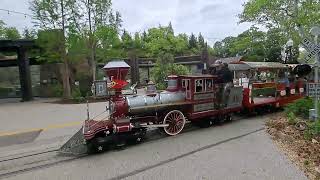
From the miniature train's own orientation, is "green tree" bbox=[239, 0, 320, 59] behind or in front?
behind

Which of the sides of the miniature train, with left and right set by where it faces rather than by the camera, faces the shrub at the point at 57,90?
right

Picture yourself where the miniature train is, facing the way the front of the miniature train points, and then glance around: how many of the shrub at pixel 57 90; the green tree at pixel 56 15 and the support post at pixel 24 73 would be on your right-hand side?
3

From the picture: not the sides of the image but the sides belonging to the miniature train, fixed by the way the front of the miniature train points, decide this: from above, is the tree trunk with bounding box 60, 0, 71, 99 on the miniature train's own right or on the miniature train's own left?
on the miniature train's own right

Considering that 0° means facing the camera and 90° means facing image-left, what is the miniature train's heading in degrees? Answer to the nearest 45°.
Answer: approximately 45°

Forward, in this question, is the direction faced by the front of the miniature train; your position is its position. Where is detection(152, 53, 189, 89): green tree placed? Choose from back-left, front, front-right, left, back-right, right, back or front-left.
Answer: back-right

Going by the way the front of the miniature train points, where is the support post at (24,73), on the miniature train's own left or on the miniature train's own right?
on the miniature train's own right

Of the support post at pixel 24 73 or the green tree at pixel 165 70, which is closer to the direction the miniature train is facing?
the support post

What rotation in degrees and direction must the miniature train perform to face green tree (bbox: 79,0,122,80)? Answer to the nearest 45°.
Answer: approximately 90° to its right
